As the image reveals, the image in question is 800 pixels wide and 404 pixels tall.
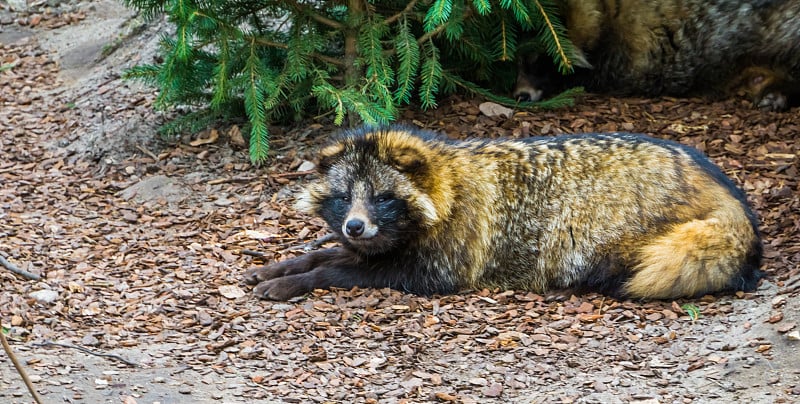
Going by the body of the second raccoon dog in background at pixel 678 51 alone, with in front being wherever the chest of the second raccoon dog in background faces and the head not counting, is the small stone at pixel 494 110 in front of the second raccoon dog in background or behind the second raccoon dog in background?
in front

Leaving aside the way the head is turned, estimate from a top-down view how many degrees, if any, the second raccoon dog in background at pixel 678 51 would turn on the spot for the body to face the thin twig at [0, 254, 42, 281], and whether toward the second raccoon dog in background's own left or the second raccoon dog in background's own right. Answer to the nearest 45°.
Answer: approximately 45° to the second raccoon dog in background's own left

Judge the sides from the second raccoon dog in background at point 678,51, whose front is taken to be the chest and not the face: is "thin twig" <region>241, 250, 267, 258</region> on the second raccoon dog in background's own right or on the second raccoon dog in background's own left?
on the second raccoon dog in background's own left

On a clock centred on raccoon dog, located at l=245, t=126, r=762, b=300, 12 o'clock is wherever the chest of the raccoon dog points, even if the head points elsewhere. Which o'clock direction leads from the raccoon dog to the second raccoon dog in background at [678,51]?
The second raccoon dog in background is roughly at 4 o'clock from the raccoon dog.

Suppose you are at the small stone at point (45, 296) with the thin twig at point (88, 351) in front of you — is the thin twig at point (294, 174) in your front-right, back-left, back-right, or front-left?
back-left

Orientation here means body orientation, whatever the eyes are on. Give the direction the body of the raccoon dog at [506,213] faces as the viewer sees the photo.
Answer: to the viewer's left

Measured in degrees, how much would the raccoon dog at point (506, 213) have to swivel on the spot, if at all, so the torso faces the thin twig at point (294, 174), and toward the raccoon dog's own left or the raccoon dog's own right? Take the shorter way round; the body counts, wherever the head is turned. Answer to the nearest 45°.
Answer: approximately 45° to the raccoon dog's own right

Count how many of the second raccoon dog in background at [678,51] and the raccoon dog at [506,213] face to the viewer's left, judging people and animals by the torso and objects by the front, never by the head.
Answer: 2

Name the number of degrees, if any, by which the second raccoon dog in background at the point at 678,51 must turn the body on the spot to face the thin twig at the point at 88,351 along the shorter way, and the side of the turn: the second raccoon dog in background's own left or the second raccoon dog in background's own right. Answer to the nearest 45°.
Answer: approximately 45° to the second raccoon dog in background's own left

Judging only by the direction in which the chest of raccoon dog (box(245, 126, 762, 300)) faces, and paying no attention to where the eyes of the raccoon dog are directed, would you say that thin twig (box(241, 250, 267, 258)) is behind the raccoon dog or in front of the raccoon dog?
in front

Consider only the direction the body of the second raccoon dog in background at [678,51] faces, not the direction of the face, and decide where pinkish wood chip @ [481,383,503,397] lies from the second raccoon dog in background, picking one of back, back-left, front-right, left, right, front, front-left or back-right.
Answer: left

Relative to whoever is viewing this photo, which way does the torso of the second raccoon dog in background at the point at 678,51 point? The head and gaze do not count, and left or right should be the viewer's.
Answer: facing to the left of the viewer

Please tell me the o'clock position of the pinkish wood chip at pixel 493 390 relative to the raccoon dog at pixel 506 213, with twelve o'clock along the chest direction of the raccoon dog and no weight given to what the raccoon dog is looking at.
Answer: The pinkish wood chip is roughly at 9 o'clock from the raccoon dog.
